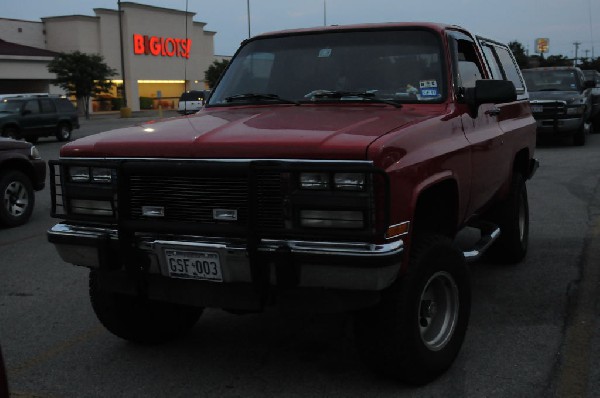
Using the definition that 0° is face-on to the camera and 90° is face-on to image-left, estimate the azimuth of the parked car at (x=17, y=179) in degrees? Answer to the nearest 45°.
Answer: approximately 270°

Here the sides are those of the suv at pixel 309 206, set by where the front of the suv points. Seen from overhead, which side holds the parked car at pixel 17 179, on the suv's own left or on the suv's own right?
on the suv's own right

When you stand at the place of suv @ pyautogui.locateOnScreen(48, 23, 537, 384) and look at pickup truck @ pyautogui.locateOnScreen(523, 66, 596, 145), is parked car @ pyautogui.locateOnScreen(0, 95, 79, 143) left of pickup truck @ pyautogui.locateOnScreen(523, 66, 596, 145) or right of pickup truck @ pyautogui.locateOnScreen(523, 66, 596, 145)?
left

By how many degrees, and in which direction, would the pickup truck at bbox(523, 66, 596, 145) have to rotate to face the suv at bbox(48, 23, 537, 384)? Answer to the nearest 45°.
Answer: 0° — it already faces it

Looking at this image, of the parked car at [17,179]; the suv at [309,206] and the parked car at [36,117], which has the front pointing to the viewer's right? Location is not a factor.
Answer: the parked car at [17,179]

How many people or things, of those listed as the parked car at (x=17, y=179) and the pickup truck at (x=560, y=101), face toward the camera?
1

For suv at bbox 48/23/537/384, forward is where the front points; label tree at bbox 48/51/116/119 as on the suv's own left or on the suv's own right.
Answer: on the suv's own right
